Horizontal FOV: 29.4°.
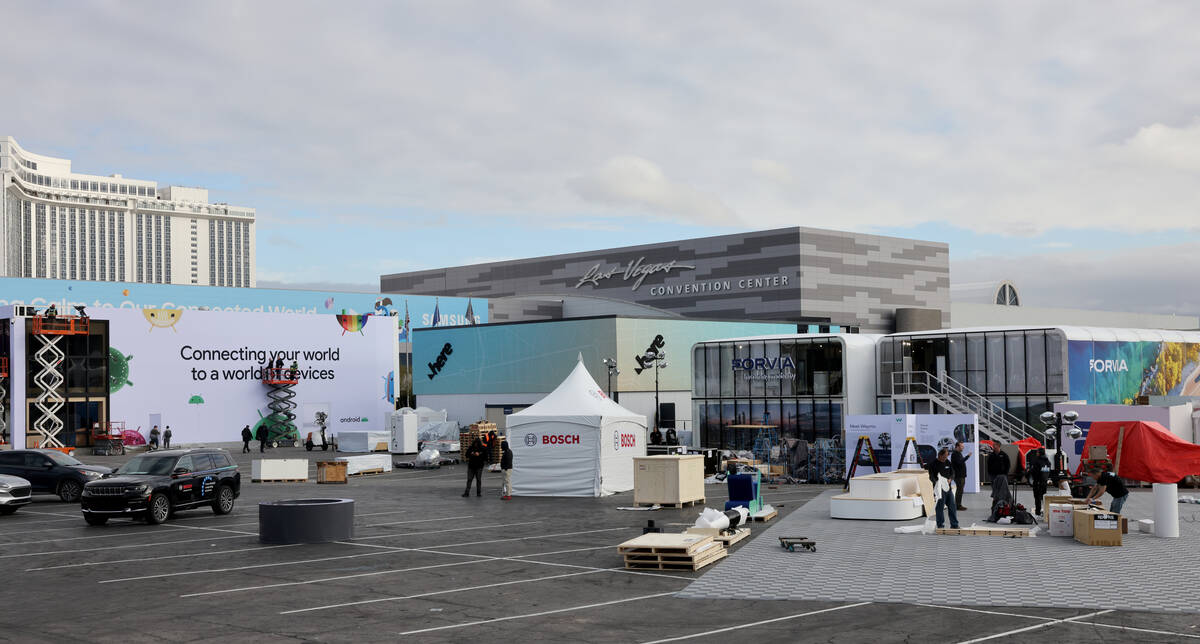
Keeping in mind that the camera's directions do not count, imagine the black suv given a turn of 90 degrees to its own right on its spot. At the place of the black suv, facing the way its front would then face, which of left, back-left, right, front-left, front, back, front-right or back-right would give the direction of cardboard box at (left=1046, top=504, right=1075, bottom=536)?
back

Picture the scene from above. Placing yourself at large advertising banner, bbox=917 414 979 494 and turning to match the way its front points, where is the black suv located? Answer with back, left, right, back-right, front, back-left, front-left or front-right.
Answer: front-right

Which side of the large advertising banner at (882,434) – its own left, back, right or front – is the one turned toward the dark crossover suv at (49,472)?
right

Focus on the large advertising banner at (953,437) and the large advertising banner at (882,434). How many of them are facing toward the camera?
2

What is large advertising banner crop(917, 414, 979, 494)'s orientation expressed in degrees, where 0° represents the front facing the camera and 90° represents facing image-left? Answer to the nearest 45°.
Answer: approximately 0°

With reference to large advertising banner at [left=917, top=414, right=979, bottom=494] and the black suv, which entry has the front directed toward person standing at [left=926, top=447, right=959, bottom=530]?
the large advertising banner

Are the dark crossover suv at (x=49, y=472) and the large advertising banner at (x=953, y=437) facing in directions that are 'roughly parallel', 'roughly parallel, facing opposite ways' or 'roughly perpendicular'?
roughly perpendicular

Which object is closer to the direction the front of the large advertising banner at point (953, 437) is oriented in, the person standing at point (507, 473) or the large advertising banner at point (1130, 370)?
the person standing

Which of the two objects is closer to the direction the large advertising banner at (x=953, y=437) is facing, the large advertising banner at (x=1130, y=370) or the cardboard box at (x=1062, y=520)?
the cardboard box

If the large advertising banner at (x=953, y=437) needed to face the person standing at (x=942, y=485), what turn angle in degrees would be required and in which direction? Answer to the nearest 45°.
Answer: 0° — it already faces them

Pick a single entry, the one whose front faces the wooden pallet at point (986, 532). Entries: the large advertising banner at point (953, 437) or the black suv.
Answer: the large advertising banner
